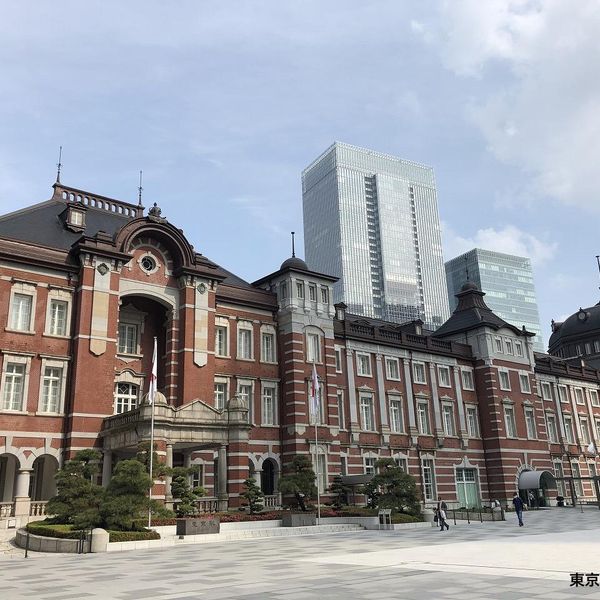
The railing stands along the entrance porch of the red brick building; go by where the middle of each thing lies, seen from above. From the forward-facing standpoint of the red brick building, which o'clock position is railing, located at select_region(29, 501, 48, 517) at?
The railing is roughly at 3 o'clock from the red brick building.

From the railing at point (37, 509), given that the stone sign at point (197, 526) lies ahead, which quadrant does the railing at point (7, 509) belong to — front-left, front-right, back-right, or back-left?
back-right

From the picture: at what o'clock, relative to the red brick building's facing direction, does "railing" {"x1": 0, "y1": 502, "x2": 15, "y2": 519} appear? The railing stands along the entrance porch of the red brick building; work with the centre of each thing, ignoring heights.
The railing is roughly at 3 o'clock from the red brick building.

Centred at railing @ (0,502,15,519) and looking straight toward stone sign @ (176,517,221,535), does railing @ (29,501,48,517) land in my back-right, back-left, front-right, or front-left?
front-left

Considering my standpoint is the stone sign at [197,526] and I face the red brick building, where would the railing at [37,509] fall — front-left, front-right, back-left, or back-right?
front-left

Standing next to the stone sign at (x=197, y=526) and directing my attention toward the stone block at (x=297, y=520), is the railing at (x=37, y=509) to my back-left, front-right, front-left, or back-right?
back-left

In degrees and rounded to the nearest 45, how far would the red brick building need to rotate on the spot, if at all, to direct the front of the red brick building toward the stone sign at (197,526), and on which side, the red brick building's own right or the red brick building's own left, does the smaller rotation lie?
approximately 45° to the red brick building's own right

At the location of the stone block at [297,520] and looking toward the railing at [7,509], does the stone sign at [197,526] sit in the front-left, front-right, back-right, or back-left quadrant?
front-left

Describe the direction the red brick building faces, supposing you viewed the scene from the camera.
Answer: facing the viewer and to the right of the viewer
